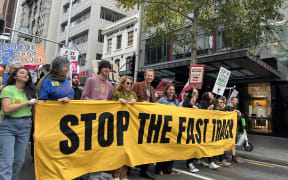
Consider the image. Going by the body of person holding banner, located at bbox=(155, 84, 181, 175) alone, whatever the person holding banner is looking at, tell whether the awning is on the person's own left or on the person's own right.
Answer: on the person's own left

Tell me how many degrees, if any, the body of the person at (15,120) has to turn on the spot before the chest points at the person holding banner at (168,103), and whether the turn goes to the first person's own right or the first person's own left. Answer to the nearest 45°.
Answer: approximately 45° to the first person's own left

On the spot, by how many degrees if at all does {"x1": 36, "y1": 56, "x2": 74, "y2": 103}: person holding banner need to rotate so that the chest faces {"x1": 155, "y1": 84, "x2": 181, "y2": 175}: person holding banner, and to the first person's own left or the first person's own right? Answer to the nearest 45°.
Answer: approximately 45° to the first person's own left

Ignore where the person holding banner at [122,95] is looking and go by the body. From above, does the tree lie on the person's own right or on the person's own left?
on the person's own left

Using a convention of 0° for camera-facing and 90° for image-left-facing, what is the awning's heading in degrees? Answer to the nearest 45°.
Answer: approximately 45°

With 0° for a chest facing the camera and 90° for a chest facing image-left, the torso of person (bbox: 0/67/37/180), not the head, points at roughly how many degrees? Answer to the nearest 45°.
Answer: approximately 315°

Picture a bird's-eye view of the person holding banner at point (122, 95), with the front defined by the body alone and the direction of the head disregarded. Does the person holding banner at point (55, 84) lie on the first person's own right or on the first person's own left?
on the first person's own right

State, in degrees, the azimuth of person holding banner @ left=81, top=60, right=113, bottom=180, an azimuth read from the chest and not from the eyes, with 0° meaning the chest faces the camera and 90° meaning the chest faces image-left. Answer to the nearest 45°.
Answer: approximately 315°

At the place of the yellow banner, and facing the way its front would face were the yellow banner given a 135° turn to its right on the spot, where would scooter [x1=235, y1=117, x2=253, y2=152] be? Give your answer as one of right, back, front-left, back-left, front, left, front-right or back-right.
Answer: back-right

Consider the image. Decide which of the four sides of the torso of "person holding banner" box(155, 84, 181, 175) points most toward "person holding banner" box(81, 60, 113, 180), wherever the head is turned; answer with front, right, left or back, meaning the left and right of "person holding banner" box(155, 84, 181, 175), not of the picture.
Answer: right

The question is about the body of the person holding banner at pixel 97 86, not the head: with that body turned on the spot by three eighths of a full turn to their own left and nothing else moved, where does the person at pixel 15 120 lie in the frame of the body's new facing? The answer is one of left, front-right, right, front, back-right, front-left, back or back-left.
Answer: back-left

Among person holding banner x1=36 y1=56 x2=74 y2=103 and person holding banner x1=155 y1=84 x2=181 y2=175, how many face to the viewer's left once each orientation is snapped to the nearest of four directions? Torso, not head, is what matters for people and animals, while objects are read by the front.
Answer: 0

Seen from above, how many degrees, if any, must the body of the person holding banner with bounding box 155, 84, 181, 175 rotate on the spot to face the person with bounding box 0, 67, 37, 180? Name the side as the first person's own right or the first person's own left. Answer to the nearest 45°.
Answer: approximately 90° to the first person's own right

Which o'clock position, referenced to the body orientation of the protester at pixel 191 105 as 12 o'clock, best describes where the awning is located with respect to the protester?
The awning is roughly at 8 o'clock from the protester.
